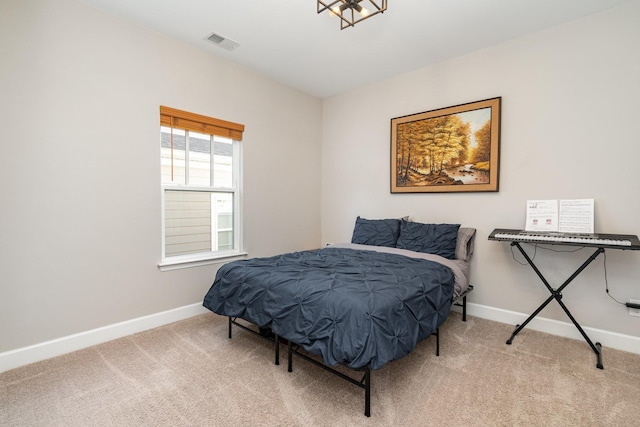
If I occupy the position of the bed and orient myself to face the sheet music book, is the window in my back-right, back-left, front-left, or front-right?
back-left

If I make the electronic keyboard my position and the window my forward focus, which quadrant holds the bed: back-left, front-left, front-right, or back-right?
front-left

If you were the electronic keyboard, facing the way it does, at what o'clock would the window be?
The window is roughly at 2 o'clock from the electronic keyboard.

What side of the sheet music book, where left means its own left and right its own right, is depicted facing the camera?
front

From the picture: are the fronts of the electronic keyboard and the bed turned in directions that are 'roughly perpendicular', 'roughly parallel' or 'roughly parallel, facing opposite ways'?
roughly parallel

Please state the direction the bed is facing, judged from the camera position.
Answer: facing the viewer and to the left of the viewer

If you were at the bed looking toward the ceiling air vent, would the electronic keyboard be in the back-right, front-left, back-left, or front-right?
back-right

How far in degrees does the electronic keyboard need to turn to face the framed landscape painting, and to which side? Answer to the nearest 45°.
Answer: approximately 90° to its right

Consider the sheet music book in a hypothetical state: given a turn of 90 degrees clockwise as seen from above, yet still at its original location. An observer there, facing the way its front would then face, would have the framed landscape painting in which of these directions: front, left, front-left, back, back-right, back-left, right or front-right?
front

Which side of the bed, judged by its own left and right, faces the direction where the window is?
right

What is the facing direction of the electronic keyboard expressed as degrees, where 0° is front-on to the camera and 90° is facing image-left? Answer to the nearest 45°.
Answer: approximately 0°

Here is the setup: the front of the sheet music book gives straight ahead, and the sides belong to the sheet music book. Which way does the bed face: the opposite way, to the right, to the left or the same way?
the same way

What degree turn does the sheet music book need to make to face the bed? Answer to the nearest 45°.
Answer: approximately 45° to its right

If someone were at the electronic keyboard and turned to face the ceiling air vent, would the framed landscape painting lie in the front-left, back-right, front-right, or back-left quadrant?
front-right
